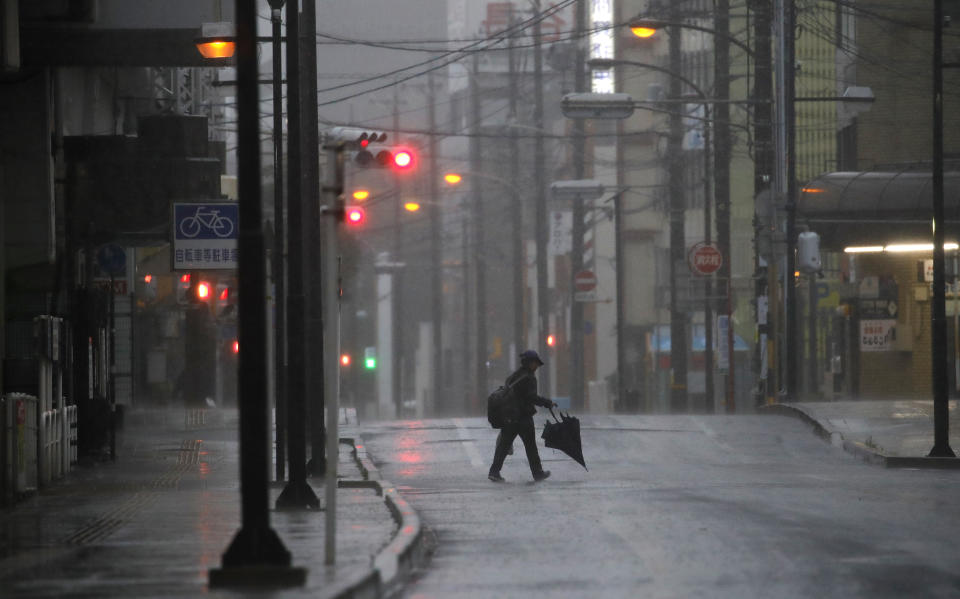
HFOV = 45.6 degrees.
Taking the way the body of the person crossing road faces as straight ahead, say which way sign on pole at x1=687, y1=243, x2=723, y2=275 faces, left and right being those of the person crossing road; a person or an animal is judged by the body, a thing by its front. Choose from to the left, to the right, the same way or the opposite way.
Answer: to the right

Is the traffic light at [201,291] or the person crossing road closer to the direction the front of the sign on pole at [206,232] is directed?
the person crossing road

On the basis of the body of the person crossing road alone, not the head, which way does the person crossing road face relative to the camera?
to the viewer's right

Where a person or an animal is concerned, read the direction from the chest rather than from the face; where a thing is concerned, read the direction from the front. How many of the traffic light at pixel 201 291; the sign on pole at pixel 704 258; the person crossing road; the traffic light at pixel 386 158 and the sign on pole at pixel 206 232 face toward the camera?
4
